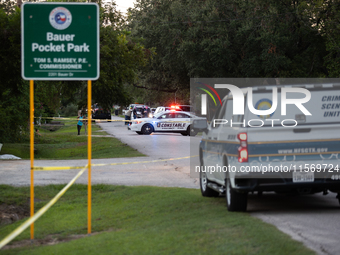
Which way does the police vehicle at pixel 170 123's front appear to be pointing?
to the viewer's left

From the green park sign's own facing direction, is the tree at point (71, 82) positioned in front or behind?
behind

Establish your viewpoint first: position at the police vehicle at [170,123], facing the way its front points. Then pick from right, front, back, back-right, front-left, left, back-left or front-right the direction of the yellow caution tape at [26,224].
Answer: left

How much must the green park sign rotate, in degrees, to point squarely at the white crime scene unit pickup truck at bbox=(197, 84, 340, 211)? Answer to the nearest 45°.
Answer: approximately 90° to its left

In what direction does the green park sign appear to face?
toward the camera

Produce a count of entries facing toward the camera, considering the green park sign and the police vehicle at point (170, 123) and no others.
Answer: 1

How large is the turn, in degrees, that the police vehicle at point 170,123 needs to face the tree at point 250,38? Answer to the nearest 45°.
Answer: approximately 135° to its right

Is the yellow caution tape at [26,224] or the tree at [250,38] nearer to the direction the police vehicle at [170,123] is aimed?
the yellow caution tape

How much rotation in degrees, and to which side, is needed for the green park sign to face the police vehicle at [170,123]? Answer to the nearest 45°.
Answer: approximately 180°

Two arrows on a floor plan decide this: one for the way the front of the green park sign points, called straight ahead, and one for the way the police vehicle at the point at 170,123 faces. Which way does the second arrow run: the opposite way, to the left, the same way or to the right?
to the right
